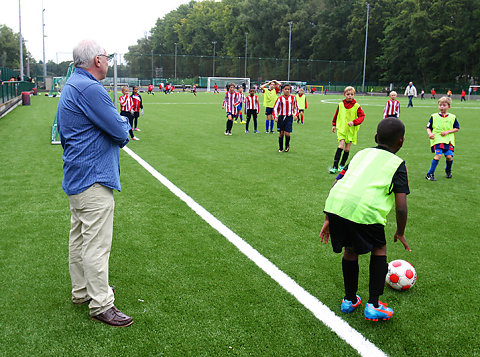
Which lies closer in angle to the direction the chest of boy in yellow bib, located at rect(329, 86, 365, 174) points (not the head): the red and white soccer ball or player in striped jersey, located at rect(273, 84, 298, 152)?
the red and white soccer ball

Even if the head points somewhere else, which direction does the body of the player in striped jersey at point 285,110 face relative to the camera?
toward the camera

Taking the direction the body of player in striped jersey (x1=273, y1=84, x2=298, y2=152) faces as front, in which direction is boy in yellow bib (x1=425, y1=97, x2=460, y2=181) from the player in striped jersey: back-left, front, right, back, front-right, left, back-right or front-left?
front-left

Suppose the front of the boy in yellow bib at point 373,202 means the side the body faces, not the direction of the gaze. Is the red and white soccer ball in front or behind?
in front

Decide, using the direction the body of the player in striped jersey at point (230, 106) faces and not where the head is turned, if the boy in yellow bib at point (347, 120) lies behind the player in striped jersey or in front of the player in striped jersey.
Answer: in front

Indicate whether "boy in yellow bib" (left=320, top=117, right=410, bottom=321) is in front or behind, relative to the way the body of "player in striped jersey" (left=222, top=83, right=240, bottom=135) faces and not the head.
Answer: in front

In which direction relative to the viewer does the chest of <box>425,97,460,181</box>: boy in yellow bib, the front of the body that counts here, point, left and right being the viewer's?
facing the viewer

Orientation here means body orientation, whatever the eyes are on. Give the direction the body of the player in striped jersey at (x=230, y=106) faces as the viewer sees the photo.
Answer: toward the camera

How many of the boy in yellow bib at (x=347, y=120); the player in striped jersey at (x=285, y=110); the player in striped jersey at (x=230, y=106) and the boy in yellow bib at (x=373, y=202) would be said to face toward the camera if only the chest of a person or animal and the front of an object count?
3

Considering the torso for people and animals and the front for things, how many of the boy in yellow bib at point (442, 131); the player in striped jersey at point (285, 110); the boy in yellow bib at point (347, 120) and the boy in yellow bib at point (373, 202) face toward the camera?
3
